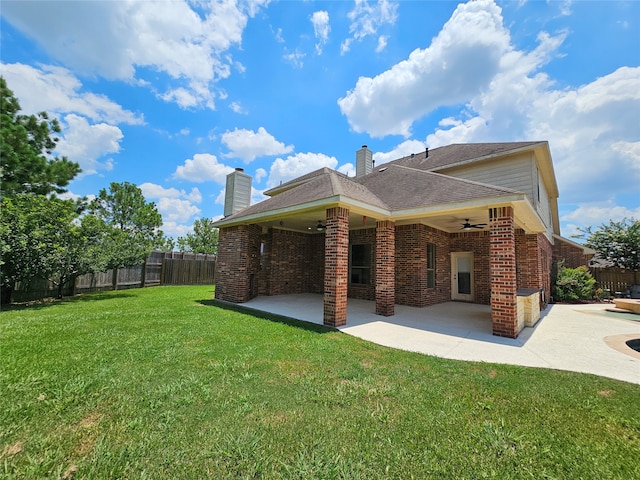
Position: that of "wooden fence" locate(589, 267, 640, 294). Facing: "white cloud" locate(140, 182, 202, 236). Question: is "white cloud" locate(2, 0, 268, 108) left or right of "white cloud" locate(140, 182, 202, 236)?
left

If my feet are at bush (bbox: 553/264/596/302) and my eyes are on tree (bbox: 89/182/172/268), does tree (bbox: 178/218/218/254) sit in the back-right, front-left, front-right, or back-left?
front-right
